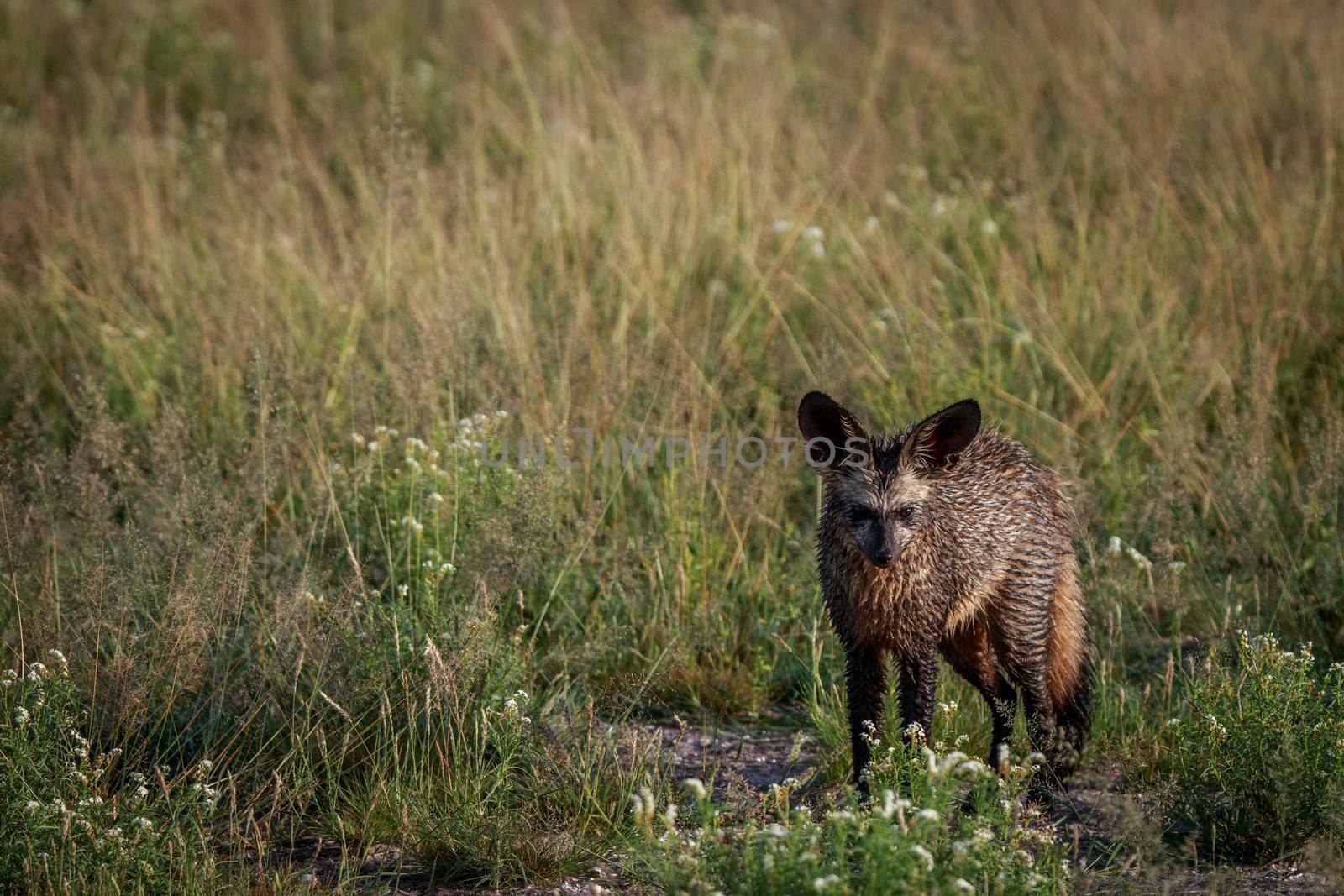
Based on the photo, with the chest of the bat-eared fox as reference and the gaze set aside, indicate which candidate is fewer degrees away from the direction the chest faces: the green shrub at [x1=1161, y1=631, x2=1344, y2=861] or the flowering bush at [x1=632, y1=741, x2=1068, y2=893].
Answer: the flowering bush

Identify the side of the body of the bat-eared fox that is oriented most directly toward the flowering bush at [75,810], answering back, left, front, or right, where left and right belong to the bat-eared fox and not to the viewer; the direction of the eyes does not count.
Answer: front

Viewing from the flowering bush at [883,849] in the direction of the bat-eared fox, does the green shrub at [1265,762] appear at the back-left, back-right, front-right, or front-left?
front-right

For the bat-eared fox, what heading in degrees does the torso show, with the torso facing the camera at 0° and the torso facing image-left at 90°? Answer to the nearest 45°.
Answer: approximately 45°

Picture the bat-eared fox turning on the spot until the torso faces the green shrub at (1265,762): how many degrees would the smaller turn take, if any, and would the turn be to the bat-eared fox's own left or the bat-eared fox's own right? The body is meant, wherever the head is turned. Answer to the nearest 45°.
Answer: approximately 135° to the bat-eared fox's own left

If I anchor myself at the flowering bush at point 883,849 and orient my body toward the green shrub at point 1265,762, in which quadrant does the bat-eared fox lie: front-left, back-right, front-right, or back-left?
front-left

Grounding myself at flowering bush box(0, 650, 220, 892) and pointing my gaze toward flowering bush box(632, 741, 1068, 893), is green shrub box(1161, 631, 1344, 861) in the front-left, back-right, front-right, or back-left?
front-left
